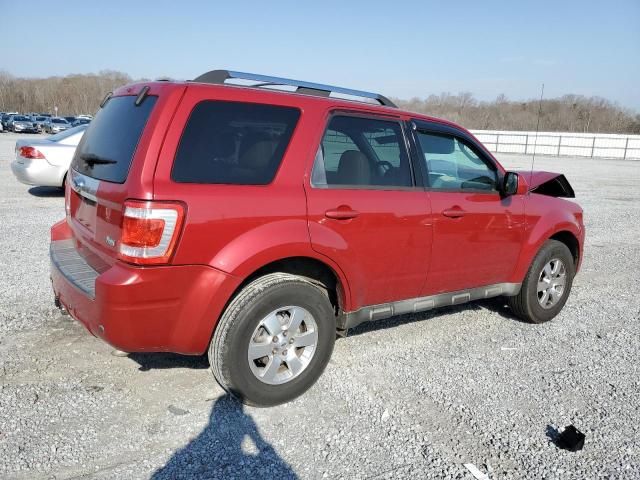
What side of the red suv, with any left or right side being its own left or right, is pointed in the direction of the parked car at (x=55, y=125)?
left

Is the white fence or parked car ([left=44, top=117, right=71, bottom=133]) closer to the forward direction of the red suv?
the white fence

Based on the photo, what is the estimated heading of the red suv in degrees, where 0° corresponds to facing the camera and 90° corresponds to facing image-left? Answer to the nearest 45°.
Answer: approximately 225°

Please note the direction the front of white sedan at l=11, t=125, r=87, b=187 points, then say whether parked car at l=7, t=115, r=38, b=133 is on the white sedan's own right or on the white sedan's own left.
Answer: on the white sedan's own left

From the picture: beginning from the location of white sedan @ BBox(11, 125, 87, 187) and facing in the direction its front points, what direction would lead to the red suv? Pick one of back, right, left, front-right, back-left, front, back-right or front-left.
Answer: back-right

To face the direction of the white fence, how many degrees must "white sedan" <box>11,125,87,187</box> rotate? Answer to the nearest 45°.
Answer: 0° — it already faces it

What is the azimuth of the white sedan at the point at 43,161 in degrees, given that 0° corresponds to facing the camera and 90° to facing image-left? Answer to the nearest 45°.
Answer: approximately 225°

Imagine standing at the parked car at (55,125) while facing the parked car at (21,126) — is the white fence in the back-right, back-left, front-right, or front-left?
back-left

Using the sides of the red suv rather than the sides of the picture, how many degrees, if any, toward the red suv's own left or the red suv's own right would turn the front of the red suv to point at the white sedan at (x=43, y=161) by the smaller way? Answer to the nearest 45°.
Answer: approximately 90° to the red suv's own left
